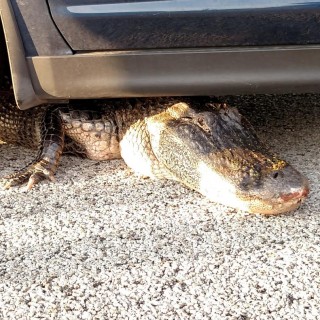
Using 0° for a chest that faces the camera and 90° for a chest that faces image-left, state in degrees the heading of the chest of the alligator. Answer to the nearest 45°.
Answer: approximately 315°
